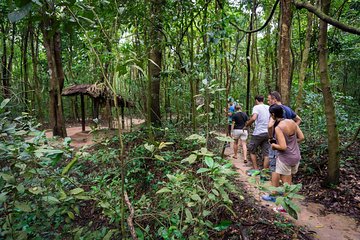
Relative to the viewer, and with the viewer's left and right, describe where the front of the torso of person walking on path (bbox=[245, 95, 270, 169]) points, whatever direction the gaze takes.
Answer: facing away from the viewer and to the left of the viewer

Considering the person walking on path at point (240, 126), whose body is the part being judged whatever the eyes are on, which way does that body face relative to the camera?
away from the camera

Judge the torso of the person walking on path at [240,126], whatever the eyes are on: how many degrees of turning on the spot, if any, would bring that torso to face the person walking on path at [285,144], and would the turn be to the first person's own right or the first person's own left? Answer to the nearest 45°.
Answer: approximately 180°

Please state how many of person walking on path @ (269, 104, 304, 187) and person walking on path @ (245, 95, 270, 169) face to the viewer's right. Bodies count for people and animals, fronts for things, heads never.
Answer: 0

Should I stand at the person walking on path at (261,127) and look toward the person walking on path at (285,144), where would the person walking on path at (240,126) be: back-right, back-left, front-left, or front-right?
back-right

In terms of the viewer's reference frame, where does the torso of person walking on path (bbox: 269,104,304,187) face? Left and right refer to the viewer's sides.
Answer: facing away from the viewer and to the left of the viewer

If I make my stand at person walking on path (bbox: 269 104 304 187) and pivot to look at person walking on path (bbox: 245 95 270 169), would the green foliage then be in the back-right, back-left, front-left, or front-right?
back-left

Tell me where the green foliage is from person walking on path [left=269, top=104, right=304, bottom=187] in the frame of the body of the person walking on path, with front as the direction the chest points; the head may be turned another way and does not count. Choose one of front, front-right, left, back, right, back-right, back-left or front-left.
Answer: back-left

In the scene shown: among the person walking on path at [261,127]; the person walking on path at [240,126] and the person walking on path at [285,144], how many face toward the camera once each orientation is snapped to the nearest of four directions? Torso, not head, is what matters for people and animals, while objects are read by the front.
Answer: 0

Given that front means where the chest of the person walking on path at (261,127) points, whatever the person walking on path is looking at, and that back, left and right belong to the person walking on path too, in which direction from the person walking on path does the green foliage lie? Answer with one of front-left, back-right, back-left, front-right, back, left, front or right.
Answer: back-left
